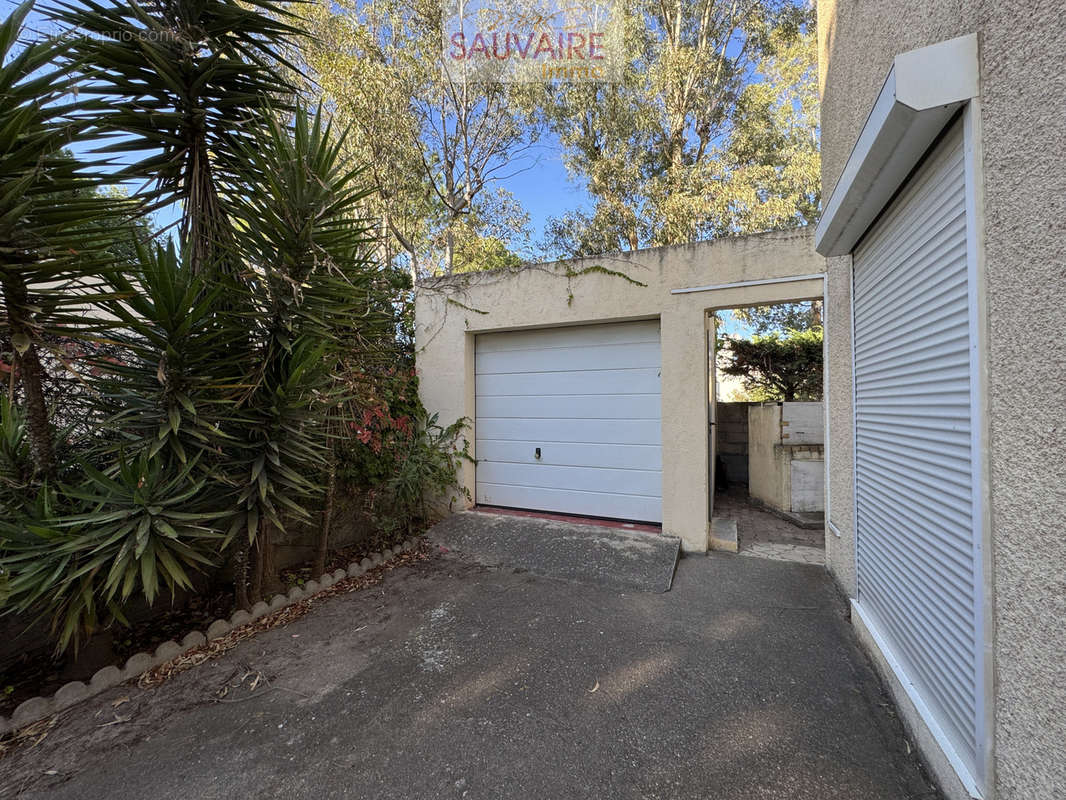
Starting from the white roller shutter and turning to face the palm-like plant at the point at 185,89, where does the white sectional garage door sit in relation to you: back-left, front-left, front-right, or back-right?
front-right

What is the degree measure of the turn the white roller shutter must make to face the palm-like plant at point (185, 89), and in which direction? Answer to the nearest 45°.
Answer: approximately 45° to its left

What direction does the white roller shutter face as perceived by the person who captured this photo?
facing to the left of the viewer

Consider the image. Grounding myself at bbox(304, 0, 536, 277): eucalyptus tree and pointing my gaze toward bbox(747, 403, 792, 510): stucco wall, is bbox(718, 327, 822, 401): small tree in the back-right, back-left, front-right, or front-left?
front-left

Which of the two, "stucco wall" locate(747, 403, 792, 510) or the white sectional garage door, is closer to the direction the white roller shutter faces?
the white sectional garage door

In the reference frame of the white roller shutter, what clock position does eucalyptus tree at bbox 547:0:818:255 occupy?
The eucalyptus tree is roughly at 2 o'clock from the white roller shutter.

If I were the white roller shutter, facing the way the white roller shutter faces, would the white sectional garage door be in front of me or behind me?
in front

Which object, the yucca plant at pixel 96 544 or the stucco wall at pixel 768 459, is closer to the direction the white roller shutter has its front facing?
the yucca plant

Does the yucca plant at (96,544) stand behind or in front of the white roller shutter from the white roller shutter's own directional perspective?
in front

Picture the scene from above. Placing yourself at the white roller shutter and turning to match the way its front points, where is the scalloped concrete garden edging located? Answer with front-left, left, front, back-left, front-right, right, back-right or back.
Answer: front-left

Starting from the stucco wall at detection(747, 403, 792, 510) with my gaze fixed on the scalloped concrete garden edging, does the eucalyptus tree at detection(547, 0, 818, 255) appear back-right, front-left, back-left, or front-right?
back-right

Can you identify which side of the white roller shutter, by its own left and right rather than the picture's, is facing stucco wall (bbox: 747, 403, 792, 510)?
right
